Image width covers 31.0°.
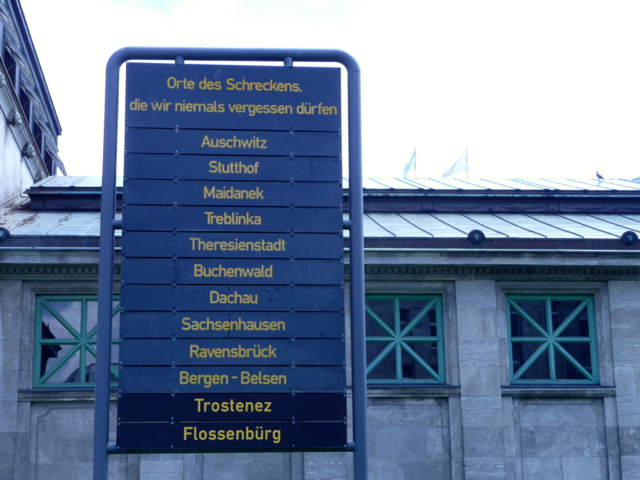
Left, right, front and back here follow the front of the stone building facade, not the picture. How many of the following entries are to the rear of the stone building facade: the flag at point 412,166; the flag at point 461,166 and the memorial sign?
2

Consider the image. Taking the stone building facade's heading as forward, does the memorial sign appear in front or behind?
in front

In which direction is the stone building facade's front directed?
toward the camera

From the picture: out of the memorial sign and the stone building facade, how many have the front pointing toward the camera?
2

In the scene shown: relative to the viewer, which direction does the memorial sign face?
toward the camera

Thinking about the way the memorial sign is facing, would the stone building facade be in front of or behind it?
behind

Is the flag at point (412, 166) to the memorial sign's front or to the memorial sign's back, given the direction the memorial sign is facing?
to the back

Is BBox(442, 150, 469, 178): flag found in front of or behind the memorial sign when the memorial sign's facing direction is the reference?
behind

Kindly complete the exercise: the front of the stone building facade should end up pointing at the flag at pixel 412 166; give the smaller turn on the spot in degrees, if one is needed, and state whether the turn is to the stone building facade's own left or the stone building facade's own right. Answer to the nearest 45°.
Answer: approximately 180°
